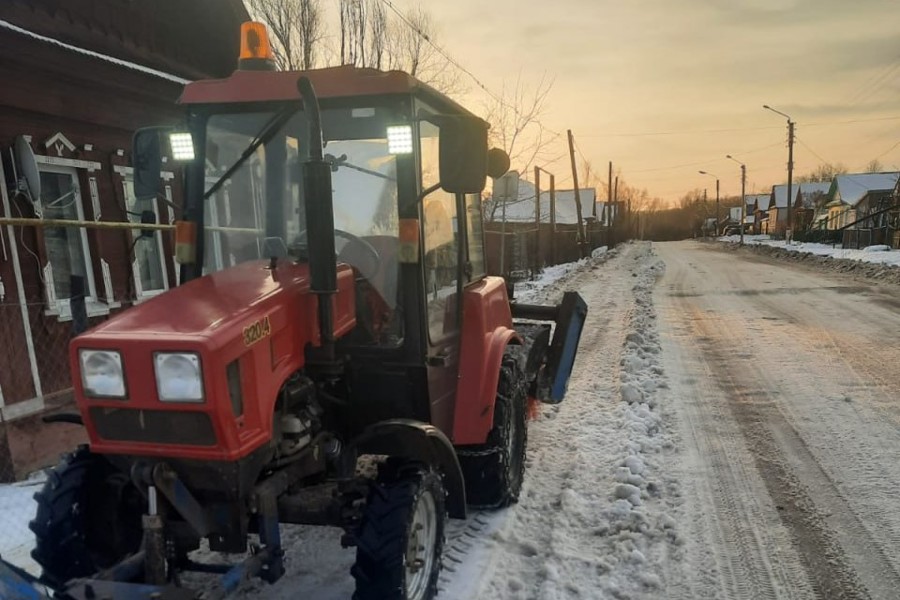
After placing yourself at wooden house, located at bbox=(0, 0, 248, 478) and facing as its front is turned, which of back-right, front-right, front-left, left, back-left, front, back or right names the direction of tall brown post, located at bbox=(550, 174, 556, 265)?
left

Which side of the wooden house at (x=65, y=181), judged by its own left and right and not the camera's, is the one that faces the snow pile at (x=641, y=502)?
front

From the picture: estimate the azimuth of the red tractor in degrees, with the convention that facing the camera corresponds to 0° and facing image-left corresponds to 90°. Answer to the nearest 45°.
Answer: approximately 45°

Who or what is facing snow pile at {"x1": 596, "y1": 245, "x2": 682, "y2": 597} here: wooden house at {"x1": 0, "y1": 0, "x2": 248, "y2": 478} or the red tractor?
the wooden house

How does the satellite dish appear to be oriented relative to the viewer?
to the viewer's right

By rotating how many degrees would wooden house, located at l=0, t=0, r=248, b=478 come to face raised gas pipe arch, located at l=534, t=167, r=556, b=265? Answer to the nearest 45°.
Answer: approximately 90° to its left

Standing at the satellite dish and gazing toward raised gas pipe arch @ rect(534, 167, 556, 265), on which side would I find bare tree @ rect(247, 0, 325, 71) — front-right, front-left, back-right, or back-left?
front-left

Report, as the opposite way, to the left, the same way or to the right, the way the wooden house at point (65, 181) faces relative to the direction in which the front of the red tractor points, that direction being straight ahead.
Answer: to the left

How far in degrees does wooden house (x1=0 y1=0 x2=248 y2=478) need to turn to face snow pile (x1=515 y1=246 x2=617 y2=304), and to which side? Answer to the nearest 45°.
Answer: approximately 90° to its left

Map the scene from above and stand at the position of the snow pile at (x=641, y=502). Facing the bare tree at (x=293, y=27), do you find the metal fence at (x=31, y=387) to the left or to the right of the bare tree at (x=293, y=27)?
left

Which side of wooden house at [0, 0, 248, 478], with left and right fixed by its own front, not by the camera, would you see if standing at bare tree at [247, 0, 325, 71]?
left

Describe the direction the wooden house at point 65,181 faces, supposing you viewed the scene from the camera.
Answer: facing the viewer and to the right of the viewer
